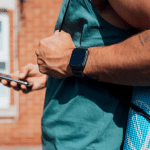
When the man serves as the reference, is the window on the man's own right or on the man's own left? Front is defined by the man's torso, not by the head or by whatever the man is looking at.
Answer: on the man's own right

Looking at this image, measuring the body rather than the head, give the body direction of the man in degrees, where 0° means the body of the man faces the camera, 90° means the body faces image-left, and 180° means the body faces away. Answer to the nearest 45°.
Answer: approximately 90°
